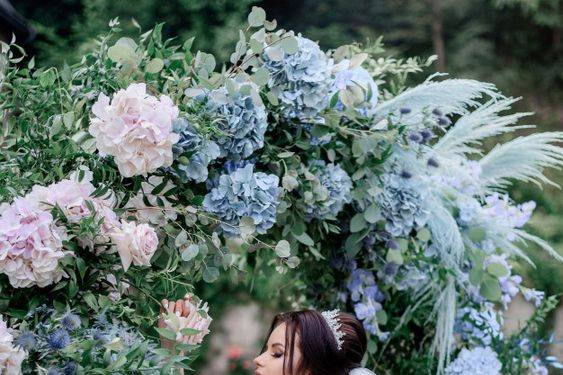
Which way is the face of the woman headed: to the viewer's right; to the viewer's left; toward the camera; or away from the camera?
to the viewer's left
